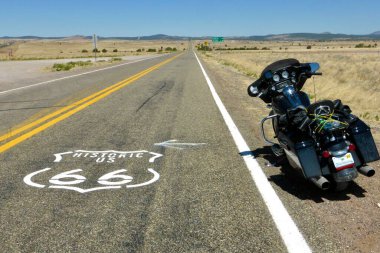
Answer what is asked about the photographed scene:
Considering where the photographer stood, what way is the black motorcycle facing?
facing away from the viewer and to the left of the viewer
